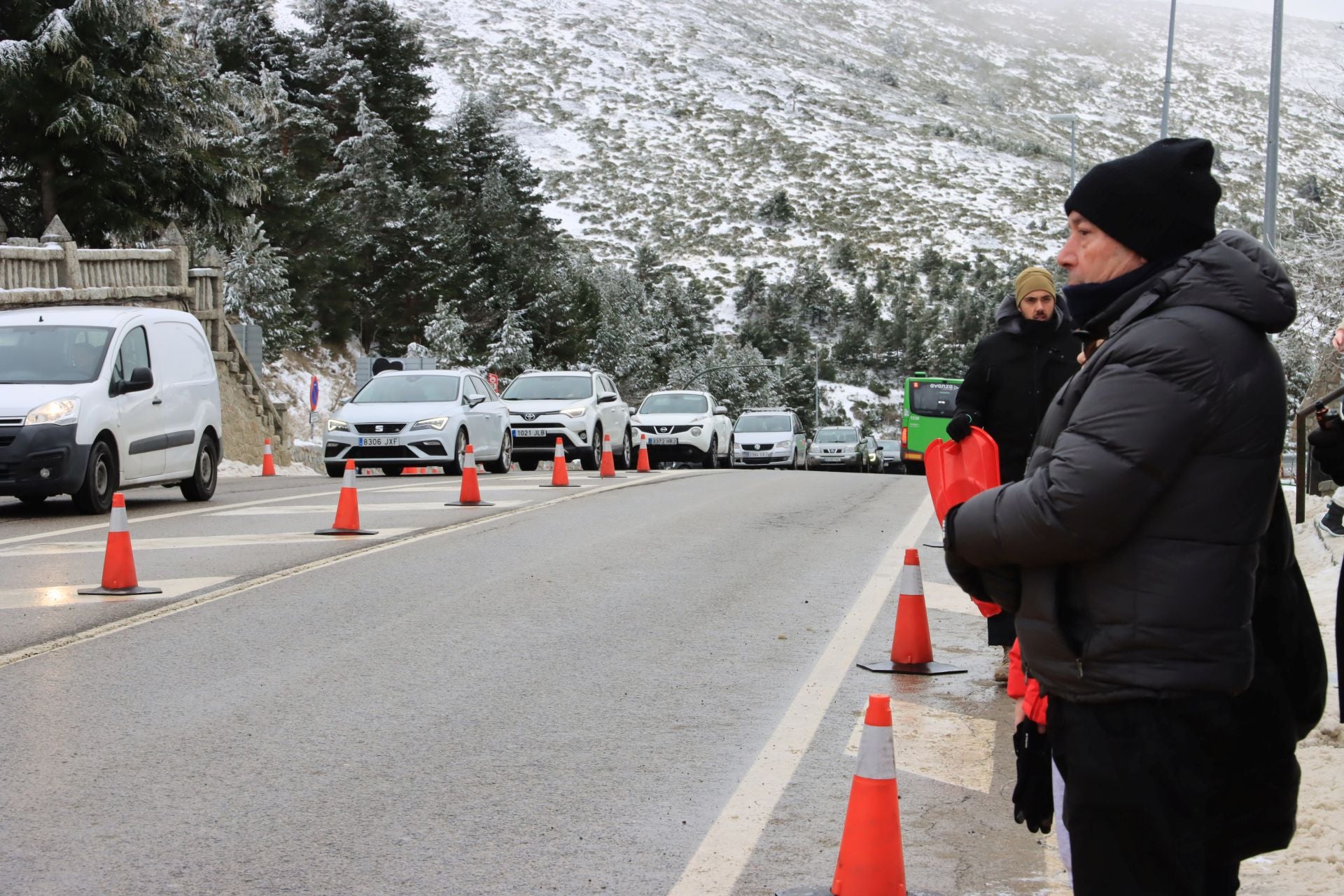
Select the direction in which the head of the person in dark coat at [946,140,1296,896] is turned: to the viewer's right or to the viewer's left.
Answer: to the viewer's left

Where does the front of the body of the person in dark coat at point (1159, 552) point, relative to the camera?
to the viewer's left

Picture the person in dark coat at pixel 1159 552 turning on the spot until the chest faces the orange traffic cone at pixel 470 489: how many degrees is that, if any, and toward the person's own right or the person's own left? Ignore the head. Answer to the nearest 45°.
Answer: approximately 45° to the person's own right

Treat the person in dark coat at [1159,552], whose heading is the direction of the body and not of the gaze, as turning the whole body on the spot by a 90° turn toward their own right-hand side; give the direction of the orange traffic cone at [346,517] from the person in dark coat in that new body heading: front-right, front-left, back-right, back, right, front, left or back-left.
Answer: front-left

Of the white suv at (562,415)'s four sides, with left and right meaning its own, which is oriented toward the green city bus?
back

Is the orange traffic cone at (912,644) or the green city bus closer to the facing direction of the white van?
the orange traffic cone

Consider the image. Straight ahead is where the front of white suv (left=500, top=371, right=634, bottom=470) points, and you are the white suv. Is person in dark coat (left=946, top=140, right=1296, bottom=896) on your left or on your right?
on your left
